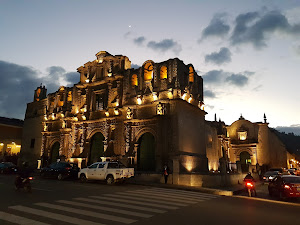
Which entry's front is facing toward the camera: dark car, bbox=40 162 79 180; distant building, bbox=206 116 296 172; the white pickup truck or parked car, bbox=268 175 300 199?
the distant building

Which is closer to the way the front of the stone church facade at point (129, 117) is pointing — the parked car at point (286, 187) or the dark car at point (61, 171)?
the dark car

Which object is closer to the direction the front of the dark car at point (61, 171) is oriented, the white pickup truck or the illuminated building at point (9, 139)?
the illuminated building

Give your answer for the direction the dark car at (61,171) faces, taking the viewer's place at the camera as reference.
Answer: facing away from the viewer and to the left of the viewer

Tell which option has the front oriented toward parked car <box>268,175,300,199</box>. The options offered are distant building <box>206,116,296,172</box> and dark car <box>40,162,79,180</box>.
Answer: the distant building

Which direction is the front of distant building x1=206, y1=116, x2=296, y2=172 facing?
toward the camera

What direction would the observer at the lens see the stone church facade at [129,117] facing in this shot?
facing the viewer and to the left of the viewer

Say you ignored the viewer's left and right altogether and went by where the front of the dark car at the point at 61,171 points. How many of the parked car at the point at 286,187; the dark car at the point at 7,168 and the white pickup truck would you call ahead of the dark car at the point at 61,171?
1

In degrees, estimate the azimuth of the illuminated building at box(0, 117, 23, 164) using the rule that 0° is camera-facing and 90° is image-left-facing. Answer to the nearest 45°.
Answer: approximately 315°

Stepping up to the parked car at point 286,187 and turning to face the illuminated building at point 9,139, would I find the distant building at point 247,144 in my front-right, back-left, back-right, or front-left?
front-right

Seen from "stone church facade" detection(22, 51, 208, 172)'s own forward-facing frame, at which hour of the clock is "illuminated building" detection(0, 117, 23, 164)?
The illuminated building is roughly at 3 o'clock from the stone church facade.
